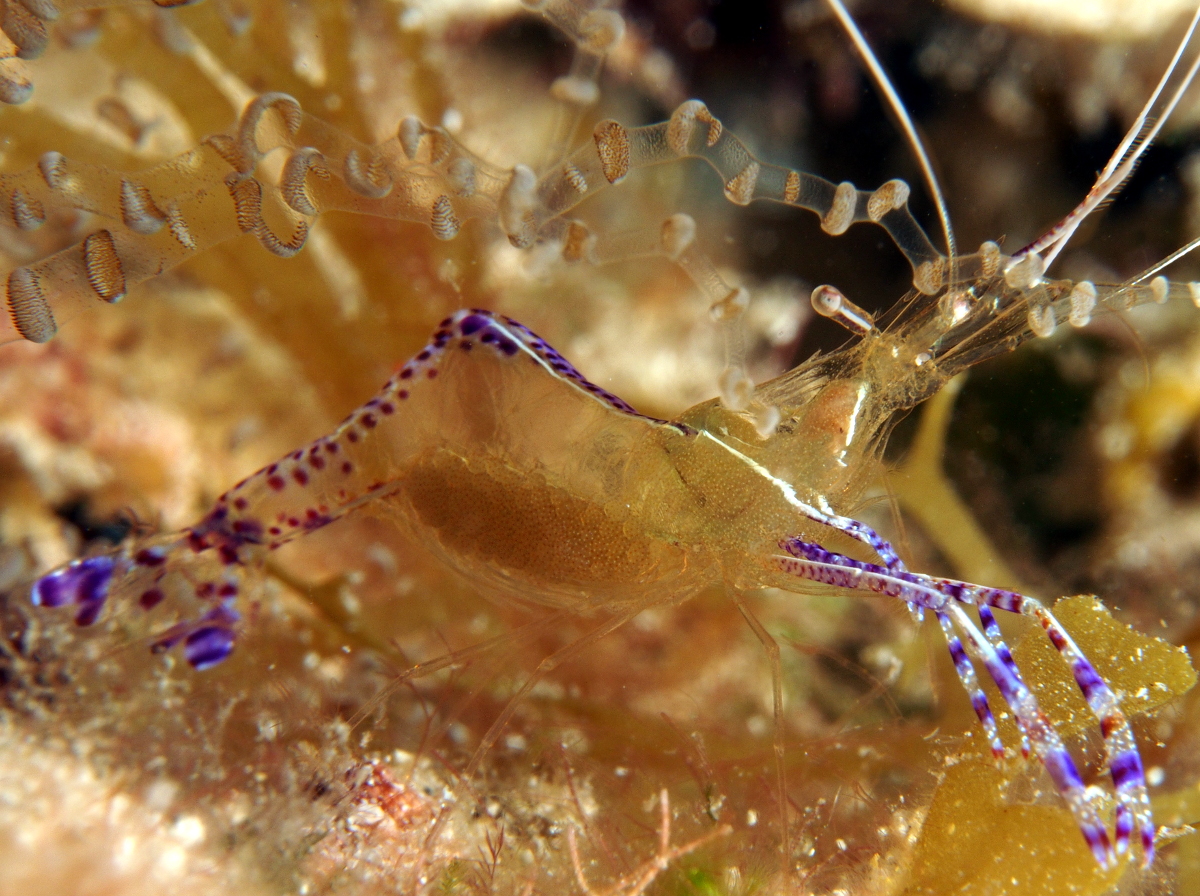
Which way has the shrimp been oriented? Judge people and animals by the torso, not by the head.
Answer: to the viewer's right
